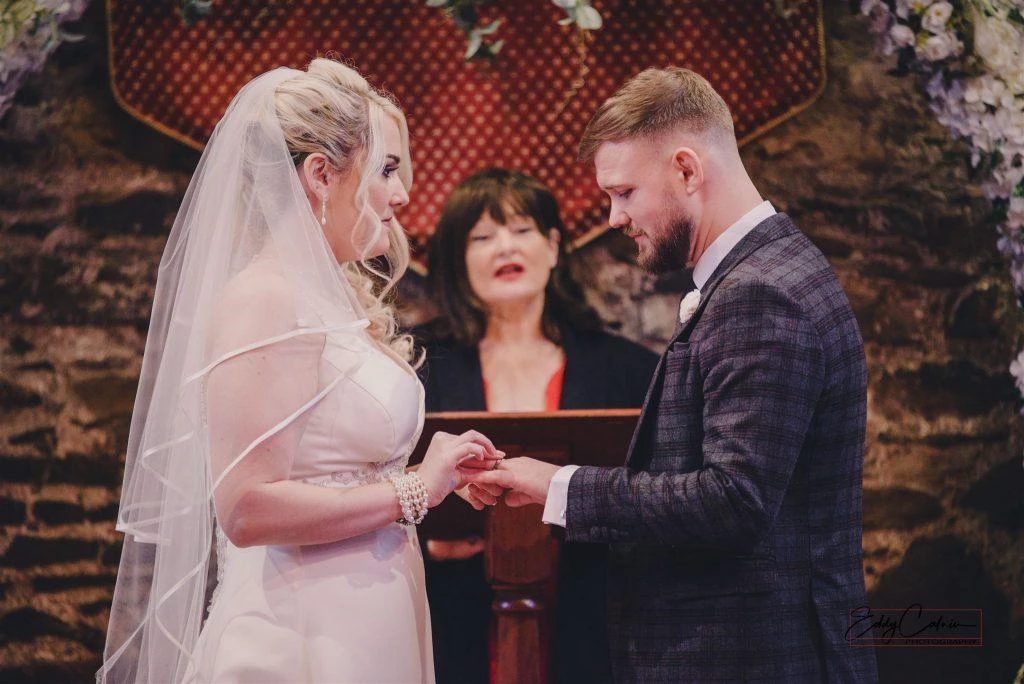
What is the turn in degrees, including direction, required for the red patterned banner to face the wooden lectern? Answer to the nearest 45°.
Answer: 0° — it already faces it

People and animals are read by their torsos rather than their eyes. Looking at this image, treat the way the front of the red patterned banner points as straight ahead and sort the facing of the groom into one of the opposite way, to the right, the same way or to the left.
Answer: to the right

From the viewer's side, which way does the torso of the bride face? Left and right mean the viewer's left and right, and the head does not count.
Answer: facing to the right of the viewer

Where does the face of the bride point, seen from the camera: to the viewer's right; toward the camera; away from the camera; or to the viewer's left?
to the viewer's right

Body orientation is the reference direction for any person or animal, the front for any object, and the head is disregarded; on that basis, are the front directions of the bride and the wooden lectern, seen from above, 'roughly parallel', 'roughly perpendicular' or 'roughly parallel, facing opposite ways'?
roughly perpendicular

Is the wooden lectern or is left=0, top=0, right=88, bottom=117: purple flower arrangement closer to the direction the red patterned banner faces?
the wooden lectern

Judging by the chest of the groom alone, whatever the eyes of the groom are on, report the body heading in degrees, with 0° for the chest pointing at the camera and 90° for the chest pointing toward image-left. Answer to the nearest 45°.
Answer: approximately 90°

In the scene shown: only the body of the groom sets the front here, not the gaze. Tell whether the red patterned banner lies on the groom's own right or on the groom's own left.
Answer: on the groom's own right

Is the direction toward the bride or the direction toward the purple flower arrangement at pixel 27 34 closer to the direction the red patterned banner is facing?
the bride

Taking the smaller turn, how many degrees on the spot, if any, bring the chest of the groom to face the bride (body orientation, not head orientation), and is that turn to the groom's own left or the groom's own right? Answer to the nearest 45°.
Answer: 0° — they already face them

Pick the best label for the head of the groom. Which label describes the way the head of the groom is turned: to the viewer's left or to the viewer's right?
to the viewer's left

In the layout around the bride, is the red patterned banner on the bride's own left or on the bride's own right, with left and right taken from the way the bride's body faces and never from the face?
on the bride's own left

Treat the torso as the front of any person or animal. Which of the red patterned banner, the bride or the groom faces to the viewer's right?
the bride
